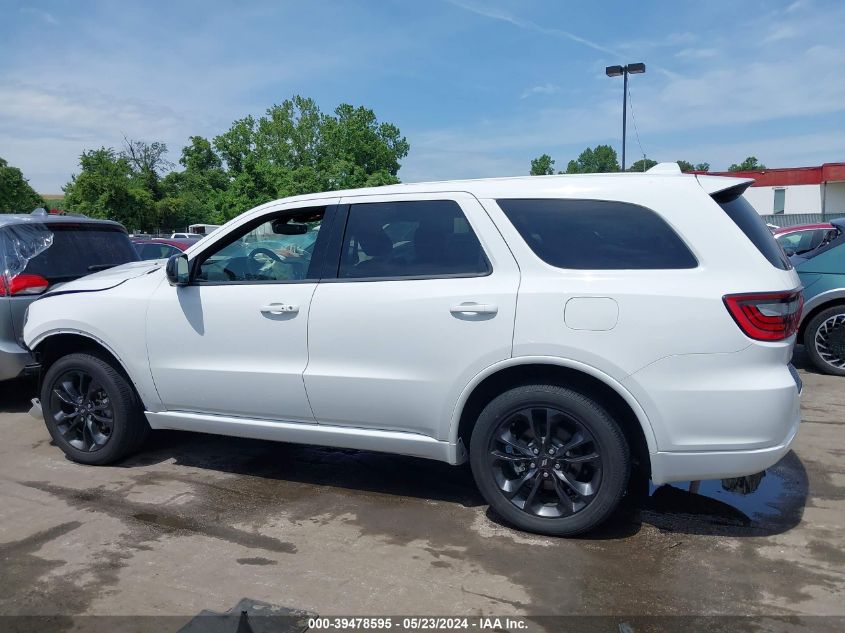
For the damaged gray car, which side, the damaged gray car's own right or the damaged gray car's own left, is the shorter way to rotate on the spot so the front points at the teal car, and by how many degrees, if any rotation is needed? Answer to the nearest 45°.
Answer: approximately 135° to the damaged gray car's own right

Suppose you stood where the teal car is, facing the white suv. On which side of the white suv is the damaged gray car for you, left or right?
right

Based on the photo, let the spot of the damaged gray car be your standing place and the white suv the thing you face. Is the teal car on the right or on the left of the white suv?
left

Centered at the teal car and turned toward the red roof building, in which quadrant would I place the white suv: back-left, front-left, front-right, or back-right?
back-left

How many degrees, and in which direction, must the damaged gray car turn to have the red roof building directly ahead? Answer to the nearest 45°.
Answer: approximately 90° to its right

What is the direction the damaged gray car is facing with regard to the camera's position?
facing away from the viewer and to the left of the viewer

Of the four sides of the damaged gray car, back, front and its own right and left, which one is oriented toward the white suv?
back

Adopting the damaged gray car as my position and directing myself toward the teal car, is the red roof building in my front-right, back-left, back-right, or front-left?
front-left
